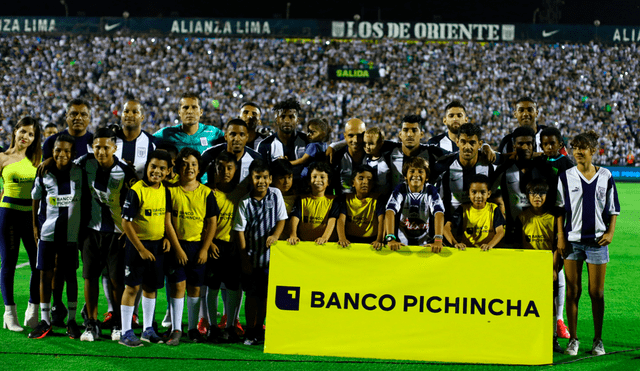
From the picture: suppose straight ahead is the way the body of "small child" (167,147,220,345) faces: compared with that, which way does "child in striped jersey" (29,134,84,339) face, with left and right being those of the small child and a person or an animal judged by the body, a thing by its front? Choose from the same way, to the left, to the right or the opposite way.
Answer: the same way

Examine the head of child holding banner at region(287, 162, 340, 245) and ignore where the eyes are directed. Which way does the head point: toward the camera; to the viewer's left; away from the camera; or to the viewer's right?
toward the camera

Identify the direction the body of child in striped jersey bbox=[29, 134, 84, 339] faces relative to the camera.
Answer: toward the camera

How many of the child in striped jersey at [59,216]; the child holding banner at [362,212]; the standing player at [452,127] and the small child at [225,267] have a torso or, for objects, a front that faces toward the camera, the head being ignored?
4

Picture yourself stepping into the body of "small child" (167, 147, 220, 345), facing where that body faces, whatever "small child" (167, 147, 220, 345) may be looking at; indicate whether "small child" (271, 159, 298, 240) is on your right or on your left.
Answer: on your left

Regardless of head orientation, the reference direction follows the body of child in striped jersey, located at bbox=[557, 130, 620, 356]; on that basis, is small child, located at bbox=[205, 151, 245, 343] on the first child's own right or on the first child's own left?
on the first child's own right

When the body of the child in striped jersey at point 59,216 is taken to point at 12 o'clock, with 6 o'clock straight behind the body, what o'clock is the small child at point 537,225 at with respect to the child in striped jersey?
The small child is roughly at 10 o'clock from the child in striped jersey.

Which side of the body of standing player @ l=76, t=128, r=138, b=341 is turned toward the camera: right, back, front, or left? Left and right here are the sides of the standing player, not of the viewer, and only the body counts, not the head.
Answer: front

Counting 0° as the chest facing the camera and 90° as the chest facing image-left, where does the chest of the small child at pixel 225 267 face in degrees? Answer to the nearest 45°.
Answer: approximately 0°

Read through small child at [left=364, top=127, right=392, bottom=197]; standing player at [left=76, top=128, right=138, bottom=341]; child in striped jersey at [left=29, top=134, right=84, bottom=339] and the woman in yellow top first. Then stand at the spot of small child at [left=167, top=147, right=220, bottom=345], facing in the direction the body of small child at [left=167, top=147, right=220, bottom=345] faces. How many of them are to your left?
1

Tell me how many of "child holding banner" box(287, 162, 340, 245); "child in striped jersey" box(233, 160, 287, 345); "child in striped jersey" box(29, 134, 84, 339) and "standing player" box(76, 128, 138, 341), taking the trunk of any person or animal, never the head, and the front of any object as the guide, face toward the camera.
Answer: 4

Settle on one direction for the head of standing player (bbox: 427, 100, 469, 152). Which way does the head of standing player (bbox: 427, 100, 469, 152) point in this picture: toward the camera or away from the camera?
toward the camera

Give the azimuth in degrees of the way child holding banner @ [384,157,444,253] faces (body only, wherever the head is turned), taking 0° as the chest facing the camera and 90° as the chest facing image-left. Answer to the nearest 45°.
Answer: approximately 0°

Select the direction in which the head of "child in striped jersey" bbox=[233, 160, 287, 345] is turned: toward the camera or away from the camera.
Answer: toward the camera

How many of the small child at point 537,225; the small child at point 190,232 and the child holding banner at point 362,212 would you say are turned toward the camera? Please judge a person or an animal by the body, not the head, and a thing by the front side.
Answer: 3

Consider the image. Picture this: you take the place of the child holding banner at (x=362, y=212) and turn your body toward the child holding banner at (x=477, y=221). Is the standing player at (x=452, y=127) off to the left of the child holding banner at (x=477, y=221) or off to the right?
left

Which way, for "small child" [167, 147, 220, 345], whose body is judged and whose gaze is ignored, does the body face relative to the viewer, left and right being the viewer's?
facing the viewer

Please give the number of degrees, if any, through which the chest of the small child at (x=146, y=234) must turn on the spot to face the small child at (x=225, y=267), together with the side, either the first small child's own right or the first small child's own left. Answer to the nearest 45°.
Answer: approximately 45° to the first small child's own left

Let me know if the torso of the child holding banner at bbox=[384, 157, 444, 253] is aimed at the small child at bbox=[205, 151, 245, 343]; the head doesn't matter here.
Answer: no

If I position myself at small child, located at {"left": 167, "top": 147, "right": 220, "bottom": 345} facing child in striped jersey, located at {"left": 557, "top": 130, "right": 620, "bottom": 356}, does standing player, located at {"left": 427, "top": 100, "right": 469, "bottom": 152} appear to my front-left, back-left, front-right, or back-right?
front-left

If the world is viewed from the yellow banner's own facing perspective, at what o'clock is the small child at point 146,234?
The small child is roughly at 3 o'clock from the yellow banner.
